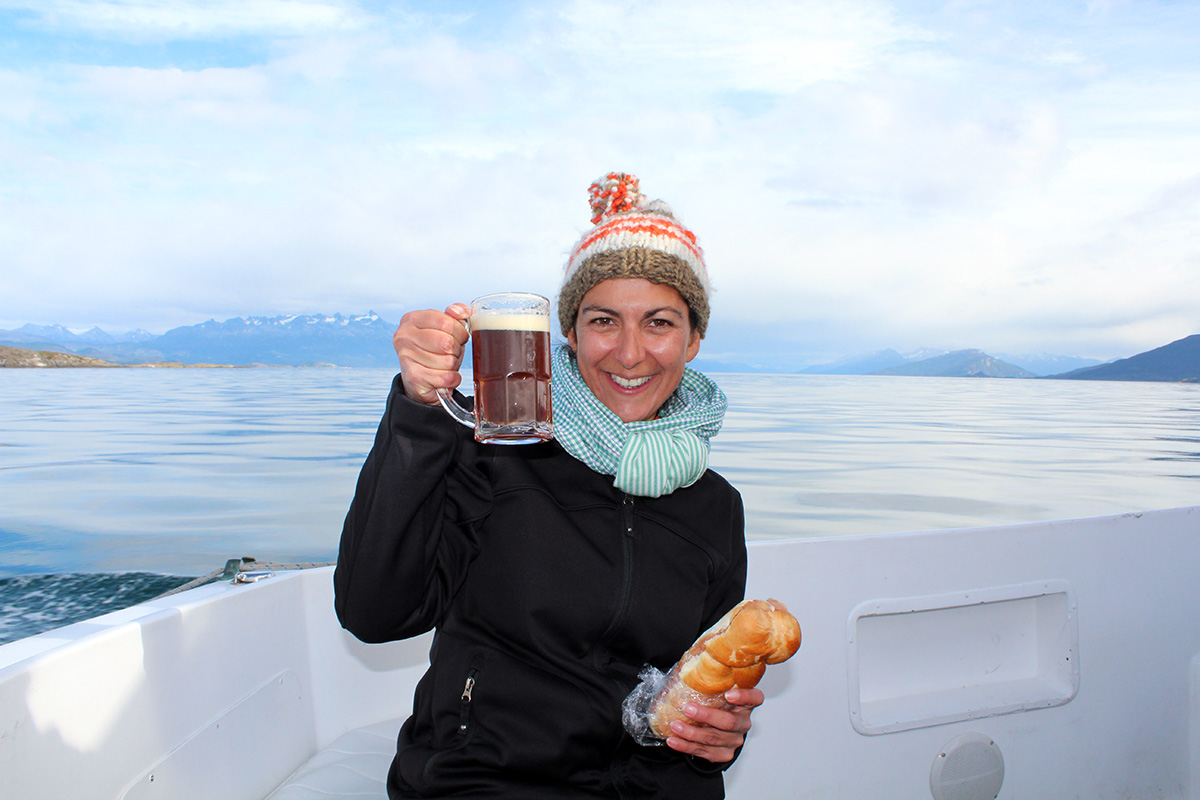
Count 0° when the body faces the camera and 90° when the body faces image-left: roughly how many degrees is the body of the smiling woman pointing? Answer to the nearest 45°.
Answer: approximately 0°
